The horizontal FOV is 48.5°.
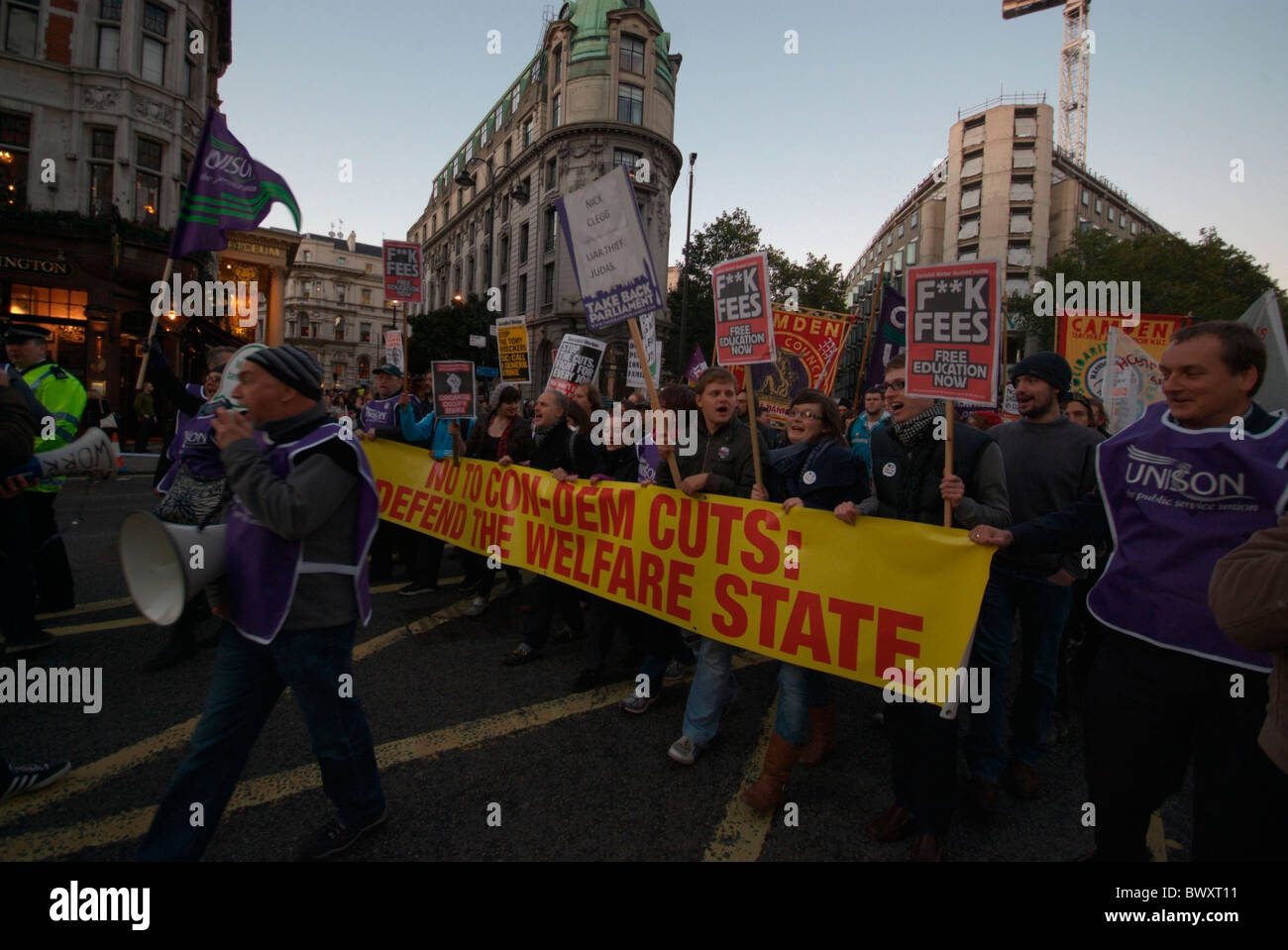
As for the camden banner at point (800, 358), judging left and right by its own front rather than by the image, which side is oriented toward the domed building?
back

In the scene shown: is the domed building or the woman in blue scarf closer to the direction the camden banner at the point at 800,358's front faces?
the woman in blue scarf

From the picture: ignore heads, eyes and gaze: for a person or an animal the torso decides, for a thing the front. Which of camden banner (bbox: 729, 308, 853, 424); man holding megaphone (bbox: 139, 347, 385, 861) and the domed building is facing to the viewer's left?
the man holding megaphone

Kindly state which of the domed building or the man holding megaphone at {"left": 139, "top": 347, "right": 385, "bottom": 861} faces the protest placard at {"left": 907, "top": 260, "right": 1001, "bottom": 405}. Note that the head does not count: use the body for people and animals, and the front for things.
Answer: the domed building

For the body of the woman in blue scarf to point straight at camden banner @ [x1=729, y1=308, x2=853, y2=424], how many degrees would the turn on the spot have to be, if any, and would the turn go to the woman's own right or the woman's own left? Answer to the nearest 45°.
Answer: approximately 135° to the woman's own right

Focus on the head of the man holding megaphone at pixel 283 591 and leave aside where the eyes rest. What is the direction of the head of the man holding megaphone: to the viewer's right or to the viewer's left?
to the viewer's left

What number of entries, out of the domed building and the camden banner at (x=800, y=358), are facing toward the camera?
2

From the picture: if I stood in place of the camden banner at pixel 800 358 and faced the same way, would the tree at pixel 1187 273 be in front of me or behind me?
behind
